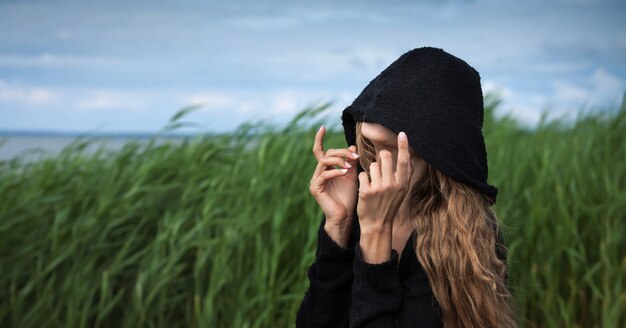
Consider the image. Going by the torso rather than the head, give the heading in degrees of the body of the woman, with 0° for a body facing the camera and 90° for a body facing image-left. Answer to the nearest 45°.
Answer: approximately 45°
